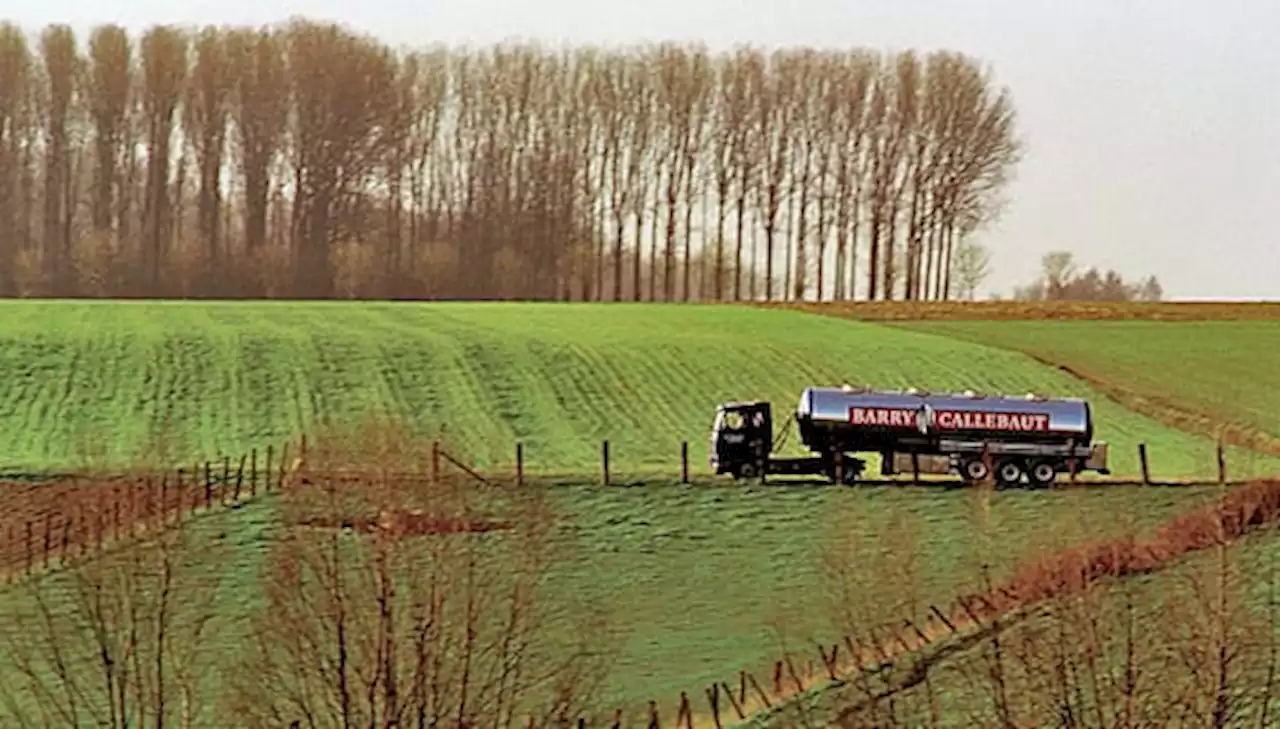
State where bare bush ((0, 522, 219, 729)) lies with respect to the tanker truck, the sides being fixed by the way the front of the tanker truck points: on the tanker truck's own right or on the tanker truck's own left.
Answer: on the tanker truck's own left

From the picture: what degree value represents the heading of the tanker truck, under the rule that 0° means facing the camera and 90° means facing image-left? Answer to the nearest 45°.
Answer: approximately 90°

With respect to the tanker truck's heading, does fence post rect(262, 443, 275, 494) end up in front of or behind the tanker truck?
in front

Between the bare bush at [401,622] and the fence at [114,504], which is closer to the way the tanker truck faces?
the fence

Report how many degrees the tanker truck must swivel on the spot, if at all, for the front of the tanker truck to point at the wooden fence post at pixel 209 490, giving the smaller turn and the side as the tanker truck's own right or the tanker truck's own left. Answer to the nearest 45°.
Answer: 0° — it already faces it

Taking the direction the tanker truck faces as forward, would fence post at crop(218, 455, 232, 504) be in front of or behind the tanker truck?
in front

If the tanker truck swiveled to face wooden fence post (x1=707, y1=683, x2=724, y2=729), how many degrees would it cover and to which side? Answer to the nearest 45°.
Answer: approximately 90° to its left
